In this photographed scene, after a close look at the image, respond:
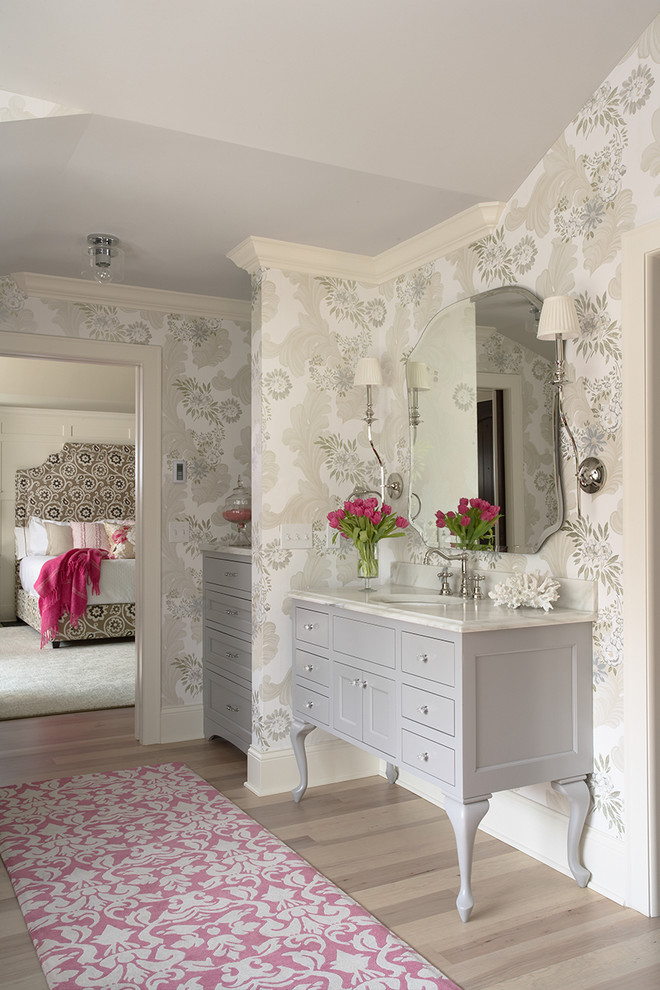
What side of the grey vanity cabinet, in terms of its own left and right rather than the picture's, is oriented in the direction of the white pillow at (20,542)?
right

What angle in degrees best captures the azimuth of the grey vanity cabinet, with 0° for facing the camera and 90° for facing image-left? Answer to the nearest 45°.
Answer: approximately 45°

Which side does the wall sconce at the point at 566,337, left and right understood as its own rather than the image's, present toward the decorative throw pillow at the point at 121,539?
right

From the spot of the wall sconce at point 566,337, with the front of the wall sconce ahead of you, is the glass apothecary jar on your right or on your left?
on your right

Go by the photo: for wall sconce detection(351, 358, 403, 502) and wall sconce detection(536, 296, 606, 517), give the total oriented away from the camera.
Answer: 0

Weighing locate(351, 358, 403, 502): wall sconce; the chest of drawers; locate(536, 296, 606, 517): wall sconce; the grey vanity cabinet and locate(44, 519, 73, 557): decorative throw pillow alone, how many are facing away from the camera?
0

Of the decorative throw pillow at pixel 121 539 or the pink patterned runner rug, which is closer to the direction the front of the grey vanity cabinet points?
the pink patterned runner rug

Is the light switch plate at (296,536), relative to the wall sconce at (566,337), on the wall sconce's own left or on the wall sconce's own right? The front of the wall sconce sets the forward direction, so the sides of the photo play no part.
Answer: on the wall sconce's own right

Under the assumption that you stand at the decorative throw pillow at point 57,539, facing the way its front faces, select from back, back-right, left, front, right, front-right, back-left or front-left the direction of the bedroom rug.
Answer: front-right

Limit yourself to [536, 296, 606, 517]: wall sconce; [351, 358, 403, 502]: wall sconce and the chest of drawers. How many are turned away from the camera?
0

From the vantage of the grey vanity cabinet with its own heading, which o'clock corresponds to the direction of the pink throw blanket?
The pink throw blanket is roughly at 3 o'clock from the grey vanity cabinet.

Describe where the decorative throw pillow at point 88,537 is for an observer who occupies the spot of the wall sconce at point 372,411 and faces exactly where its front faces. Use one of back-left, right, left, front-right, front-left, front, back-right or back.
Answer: right

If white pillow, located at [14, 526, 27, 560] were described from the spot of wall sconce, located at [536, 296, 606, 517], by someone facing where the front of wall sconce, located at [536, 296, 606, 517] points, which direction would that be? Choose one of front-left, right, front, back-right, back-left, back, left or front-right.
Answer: right

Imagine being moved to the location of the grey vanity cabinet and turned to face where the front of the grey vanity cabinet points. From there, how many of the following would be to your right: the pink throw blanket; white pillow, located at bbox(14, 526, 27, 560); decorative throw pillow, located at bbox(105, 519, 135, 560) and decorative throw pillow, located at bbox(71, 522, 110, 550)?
4

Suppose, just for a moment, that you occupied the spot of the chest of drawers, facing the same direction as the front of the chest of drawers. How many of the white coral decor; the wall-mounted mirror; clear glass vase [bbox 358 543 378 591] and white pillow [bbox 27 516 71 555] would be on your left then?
3
